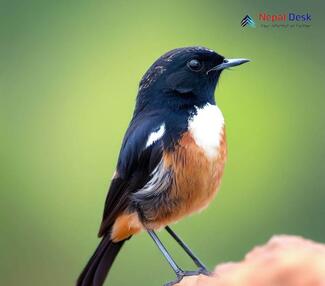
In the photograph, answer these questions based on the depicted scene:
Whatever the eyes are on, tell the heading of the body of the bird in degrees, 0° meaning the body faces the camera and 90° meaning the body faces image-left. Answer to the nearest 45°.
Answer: approximately 270°

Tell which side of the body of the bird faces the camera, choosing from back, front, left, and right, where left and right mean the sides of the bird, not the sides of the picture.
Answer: right
